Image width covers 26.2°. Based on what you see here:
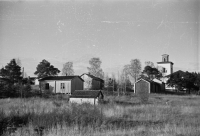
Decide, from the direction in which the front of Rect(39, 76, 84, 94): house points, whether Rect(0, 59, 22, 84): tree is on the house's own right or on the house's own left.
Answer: on the house's own right

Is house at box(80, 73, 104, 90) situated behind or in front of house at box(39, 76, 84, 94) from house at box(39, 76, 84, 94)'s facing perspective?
behind

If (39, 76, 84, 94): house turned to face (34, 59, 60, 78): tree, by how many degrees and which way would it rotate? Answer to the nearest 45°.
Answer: approximately 135° to its right

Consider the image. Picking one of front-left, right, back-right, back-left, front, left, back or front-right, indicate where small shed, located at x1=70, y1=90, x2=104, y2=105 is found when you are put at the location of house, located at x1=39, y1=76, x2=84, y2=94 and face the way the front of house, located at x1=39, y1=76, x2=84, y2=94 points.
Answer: front-left

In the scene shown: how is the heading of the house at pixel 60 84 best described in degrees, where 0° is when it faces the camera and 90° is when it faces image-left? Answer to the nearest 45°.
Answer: approximately 45°

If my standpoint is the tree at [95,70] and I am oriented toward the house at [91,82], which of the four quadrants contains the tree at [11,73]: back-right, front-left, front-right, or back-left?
front-right

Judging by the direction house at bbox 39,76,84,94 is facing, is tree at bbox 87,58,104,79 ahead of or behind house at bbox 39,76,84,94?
behind
